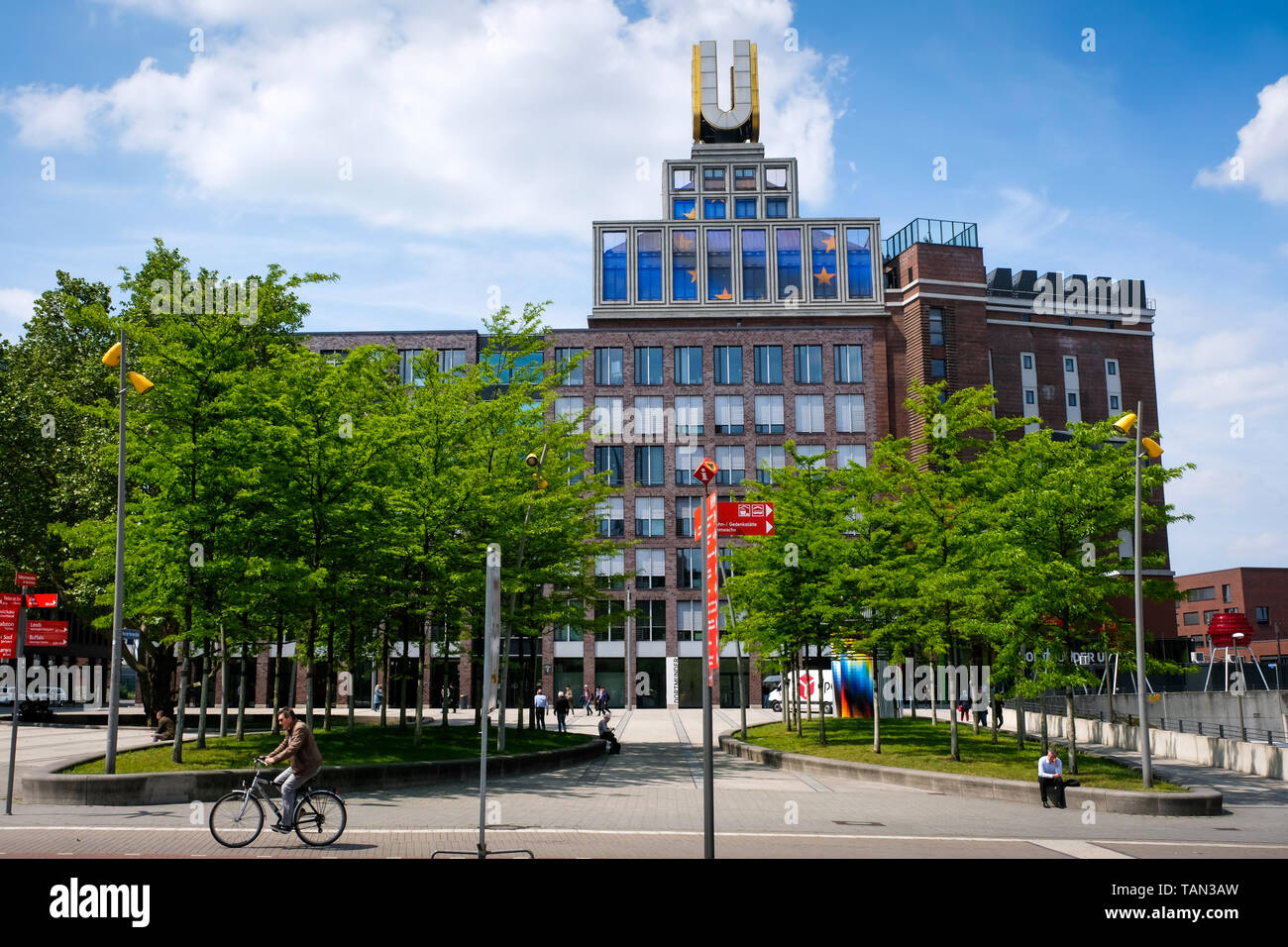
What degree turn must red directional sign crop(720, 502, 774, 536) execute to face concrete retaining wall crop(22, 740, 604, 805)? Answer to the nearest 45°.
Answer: approximately 135° to its right

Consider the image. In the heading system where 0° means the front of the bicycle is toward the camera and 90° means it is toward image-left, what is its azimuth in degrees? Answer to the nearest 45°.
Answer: approximately 90°

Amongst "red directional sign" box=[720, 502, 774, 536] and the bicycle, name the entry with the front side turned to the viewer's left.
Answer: the bicycle

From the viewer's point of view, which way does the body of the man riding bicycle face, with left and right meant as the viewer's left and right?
facing to the left of the viewer

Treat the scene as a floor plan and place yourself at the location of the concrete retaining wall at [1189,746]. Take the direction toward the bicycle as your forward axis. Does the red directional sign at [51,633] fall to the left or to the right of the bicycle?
right

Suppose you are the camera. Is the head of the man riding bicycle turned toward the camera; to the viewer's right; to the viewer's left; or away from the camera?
to the viewer's left

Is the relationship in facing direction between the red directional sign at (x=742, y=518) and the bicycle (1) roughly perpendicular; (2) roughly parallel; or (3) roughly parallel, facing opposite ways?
roughly perpendicular

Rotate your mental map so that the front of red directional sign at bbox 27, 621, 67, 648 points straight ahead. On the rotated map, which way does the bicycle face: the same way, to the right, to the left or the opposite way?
to the right
